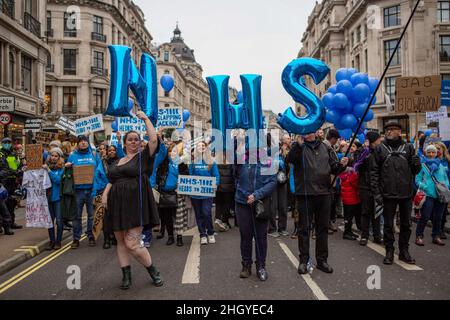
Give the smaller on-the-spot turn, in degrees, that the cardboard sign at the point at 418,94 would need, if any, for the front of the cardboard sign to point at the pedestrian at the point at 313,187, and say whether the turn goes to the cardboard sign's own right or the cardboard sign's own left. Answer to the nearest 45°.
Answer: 0° — it already faces them

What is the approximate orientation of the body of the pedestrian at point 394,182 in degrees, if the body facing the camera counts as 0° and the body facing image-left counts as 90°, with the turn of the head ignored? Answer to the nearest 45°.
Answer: approximately 0°

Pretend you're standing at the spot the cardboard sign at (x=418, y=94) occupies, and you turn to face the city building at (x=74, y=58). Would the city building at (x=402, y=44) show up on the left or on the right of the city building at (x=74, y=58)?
right

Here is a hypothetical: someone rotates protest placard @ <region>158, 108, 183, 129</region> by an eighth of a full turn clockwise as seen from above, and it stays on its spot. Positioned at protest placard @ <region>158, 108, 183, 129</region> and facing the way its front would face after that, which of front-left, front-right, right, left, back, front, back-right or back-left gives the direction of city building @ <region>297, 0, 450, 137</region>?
back

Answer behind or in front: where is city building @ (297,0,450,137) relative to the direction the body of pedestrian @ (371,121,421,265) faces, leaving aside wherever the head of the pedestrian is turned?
behind

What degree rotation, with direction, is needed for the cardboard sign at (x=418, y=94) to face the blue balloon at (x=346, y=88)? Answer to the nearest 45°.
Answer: approximately 90° to its right

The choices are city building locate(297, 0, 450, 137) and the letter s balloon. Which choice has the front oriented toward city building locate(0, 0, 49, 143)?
city building locate(297, 0, 450, 137)

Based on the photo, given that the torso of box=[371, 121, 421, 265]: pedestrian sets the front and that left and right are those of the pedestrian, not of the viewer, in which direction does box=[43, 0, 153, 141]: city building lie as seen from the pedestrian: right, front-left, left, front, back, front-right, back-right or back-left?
back-right

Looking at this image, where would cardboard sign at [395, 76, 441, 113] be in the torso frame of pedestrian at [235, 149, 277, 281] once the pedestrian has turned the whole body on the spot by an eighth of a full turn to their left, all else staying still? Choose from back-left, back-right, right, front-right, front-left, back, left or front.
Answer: left
